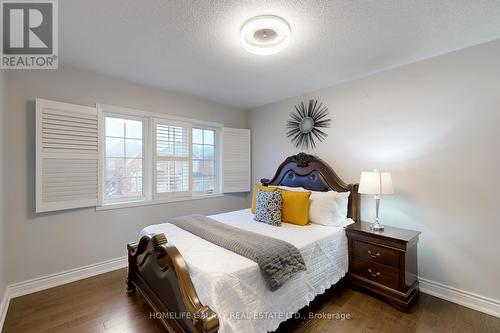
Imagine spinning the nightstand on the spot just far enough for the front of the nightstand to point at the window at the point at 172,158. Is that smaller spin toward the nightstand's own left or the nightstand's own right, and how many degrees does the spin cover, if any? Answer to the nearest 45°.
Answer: approximately 45° to the nightstand's own right

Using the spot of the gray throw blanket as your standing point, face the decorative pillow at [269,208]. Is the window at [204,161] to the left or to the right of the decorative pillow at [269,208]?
left

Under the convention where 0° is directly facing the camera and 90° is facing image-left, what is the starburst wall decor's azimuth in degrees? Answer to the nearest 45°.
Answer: approximately 45°

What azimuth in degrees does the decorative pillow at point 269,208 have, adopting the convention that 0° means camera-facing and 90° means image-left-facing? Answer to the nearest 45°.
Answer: approximately 45°

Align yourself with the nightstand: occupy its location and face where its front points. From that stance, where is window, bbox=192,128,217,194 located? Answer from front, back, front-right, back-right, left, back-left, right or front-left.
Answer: front-right

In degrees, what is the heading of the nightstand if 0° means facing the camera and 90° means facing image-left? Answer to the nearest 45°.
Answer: approximately 45°

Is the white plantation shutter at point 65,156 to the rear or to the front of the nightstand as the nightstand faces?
to the front

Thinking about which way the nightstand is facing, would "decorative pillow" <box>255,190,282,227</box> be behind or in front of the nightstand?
in front
